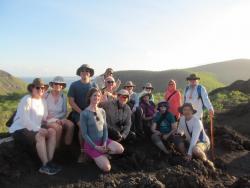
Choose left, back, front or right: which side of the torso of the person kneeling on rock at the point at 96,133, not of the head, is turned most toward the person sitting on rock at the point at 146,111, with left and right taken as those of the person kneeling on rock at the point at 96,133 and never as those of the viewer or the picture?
left

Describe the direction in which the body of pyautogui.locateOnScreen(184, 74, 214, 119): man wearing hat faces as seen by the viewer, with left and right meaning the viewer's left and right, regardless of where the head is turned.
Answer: facing the viewer

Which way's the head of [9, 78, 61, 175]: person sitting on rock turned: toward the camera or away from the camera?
toward the camera

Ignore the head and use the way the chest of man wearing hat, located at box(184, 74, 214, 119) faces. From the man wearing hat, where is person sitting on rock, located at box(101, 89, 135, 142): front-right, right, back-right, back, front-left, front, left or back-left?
front-right

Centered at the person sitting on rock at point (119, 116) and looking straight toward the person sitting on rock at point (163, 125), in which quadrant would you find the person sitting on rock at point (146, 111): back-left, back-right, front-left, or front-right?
front-left

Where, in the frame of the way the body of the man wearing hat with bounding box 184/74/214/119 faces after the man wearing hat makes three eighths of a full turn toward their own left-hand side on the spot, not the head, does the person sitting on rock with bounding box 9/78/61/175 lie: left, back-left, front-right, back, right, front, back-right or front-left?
back

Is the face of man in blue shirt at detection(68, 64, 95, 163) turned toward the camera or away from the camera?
toward the camera

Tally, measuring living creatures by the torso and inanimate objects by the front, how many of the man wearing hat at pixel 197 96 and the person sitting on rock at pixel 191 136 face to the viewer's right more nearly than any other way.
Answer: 0

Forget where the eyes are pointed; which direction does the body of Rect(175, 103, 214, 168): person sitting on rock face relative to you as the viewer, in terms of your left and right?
facing the viewer and to the left of the viewer

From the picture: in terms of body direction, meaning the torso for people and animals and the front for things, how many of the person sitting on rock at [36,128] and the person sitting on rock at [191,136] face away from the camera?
0

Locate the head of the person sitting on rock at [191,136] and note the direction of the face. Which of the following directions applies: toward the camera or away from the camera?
toward the camera

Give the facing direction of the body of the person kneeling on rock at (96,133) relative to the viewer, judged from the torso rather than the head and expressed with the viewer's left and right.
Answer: facing the viewer and to the right of the viewer

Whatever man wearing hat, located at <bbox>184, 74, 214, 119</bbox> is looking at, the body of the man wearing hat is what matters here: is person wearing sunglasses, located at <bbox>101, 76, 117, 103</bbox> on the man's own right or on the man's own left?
on the man's own right

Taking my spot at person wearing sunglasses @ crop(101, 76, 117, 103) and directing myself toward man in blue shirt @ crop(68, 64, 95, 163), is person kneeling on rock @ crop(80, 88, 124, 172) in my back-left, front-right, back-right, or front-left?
front-left

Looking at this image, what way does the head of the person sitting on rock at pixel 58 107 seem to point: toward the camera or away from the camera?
toward the camera
